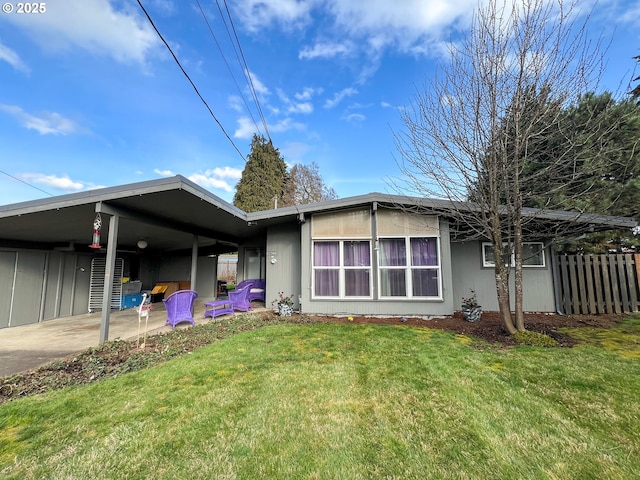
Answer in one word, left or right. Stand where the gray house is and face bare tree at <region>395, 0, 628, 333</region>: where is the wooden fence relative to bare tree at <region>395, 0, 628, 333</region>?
left

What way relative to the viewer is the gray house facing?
toward the camera

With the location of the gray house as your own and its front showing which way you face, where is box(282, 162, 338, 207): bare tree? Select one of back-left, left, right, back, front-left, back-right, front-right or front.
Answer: back

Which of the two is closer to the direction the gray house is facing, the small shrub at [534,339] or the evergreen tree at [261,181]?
the small shrub

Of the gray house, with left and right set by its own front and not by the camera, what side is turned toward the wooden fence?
left

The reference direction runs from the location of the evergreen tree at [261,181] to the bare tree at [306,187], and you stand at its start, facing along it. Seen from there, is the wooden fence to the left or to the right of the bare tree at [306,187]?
right

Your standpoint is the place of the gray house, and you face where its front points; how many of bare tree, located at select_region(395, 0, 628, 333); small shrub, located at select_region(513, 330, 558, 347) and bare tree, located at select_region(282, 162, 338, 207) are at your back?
1

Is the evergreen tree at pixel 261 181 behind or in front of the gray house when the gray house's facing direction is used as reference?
behind
